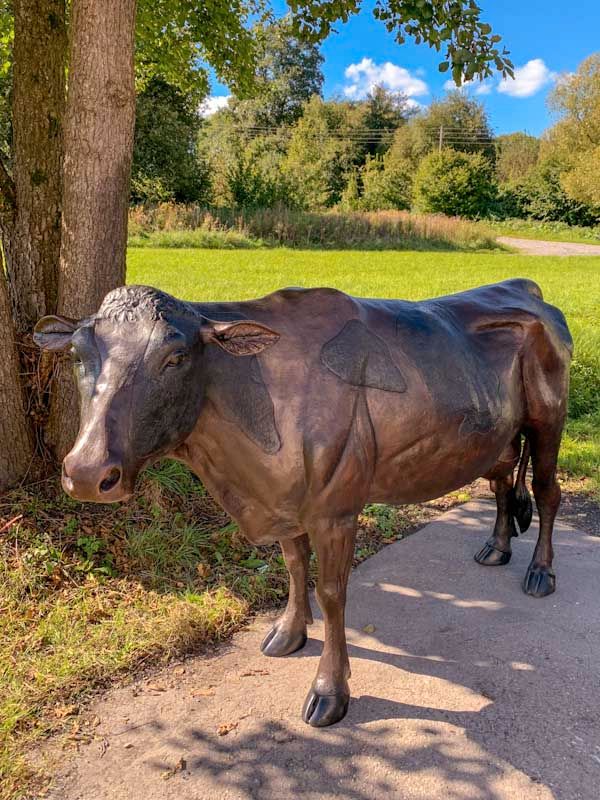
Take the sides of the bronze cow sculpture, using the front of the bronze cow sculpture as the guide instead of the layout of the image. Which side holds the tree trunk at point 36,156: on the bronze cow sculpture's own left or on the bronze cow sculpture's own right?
on the bronze cow sculpture's own right

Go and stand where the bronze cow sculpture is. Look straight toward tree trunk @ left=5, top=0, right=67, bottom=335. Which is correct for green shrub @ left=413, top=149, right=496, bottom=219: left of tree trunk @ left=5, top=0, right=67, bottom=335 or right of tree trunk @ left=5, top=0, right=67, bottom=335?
right

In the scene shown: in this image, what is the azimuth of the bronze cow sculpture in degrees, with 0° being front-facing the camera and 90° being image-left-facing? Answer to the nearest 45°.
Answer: approximately 45°

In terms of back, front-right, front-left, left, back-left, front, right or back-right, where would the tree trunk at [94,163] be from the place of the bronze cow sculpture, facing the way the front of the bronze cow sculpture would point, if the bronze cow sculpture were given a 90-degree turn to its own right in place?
front

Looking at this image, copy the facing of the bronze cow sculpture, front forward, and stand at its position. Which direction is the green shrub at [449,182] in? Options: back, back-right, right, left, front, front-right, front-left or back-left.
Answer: back-right

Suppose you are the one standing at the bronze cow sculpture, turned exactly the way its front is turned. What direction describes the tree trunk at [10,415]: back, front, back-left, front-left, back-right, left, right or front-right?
right
